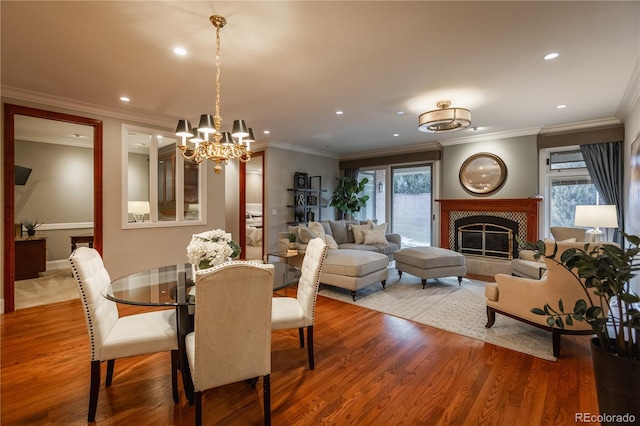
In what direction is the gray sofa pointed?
toward the camera

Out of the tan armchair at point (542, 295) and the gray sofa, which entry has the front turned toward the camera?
the gray sofa

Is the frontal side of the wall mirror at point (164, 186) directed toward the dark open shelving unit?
no

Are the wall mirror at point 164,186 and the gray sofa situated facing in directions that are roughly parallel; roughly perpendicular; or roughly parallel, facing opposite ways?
roughly perpendicular

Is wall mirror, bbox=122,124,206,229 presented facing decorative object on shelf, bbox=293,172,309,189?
no

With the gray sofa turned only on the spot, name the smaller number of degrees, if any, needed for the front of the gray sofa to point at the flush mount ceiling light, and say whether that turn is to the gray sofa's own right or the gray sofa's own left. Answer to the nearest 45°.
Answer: approximately 45° to the gray sofa's own left

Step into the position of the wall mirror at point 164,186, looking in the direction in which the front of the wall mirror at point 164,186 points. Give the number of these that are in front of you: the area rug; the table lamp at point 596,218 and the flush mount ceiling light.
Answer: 3

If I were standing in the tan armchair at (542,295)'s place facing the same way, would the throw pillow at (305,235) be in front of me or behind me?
in front

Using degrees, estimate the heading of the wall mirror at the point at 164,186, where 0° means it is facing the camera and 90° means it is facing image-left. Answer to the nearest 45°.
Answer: approximately 315°

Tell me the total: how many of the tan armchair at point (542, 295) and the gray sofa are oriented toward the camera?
1

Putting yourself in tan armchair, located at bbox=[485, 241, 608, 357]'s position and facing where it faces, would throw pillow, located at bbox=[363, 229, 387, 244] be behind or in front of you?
in front

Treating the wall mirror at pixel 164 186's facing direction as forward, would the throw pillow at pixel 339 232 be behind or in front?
in front

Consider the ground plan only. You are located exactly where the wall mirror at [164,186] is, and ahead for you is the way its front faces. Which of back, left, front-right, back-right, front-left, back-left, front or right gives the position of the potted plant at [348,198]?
front-left

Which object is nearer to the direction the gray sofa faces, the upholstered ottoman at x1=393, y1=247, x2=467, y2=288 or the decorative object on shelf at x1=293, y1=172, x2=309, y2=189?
the upholstered ottoman

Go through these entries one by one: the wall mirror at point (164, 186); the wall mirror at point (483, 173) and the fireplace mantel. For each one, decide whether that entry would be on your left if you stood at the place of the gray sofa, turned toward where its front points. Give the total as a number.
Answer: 2

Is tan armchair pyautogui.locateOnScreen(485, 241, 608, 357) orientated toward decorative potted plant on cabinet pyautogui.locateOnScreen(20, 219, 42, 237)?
no
